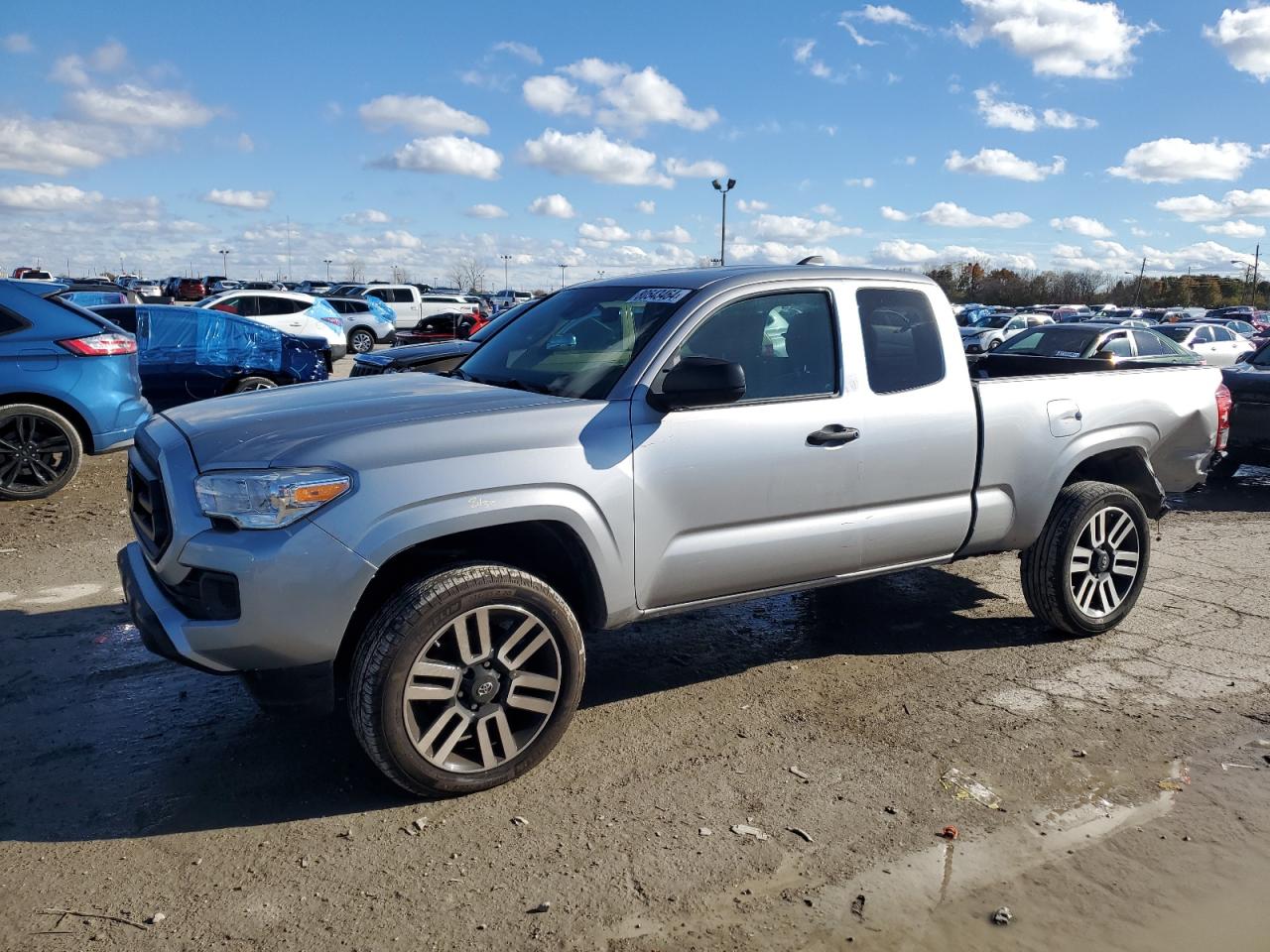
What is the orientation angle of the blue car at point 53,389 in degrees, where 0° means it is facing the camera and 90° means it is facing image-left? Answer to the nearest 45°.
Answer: approximately 90°

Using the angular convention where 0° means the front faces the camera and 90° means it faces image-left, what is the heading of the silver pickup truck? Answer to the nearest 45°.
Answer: approximately 45°

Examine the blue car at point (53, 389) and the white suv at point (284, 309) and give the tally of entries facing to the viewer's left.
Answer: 2

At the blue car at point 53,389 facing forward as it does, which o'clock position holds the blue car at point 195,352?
the blue car at point 195,352 is roughly at 4 o'clock from the blue car at point 53,389.

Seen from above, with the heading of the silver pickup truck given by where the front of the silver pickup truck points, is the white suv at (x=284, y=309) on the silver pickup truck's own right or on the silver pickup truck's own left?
on the silver pickup truck's own right

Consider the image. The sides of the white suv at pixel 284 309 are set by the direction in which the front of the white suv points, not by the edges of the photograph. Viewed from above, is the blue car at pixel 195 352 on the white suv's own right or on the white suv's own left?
on the white suv's own left

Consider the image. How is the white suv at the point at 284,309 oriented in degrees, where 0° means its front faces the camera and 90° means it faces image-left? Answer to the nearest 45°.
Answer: approximately 90°

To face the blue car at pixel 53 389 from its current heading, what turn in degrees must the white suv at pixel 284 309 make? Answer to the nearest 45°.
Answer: approximately 90° to its left
